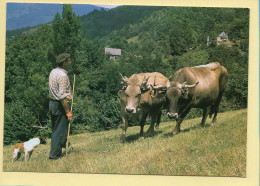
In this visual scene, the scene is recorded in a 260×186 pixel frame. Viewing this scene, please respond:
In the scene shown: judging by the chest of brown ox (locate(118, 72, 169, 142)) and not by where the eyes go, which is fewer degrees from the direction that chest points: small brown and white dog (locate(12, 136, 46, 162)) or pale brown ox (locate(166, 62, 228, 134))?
the small brown and white dog

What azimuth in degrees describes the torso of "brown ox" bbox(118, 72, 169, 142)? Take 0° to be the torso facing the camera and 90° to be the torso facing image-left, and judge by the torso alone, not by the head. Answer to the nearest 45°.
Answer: approximately 45°

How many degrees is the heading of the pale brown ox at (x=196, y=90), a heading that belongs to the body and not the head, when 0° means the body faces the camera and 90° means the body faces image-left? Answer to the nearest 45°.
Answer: approximately 45°

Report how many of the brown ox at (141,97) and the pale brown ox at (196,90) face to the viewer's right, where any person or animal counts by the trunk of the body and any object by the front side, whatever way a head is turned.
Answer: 0

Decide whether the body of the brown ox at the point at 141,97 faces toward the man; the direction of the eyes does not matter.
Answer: yes

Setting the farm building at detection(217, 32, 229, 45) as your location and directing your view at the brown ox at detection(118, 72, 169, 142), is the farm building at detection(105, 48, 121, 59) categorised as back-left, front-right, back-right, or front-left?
front-right

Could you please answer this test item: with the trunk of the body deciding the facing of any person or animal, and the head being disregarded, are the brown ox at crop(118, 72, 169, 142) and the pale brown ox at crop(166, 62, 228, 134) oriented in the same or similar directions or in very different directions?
same or similar directions
